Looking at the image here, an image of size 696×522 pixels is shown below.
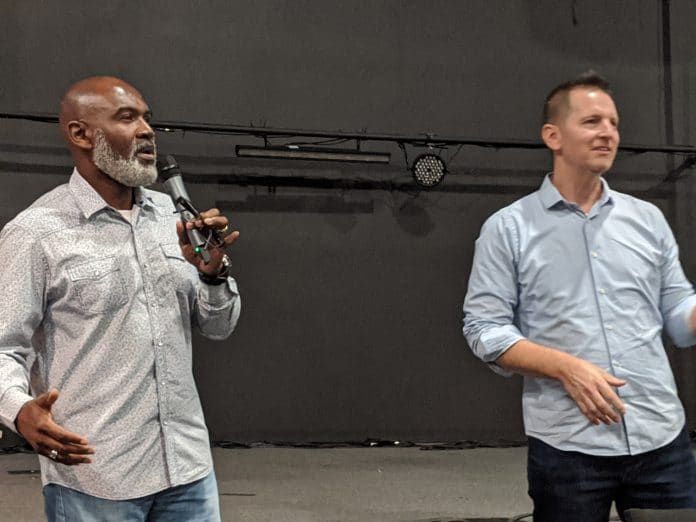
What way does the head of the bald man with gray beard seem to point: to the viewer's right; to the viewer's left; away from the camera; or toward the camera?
to the viewer's right

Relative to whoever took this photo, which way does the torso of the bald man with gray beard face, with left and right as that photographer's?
facing the viewer and to the right of the viewer

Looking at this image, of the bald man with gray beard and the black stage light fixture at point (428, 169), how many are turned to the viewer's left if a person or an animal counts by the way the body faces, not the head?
0

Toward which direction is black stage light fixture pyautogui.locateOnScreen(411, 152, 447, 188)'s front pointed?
toward the camera

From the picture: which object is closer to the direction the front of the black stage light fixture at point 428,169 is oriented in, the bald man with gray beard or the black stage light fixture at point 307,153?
the bald man with gray beard

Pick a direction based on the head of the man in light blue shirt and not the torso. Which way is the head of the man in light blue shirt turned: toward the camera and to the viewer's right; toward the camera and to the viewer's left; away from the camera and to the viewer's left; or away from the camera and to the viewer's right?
toward the camera and to the viewer's right

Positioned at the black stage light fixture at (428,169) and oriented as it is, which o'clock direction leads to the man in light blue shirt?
The man in light blue shirt is roughly at 12 o'clock from the black stage light fixture.

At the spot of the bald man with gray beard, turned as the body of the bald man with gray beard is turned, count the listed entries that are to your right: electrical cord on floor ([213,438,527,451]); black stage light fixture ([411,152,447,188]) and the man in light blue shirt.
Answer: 0

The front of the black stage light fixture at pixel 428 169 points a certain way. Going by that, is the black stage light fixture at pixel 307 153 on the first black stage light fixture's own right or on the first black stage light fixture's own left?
on the first black stage light fixture's own right

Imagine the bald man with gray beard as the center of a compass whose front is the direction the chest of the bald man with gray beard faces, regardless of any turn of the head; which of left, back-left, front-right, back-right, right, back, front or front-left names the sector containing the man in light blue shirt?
front-left

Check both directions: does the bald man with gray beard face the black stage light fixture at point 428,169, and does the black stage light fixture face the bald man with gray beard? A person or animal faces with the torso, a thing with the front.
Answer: no

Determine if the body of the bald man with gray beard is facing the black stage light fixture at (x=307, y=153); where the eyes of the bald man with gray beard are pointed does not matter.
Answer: no
